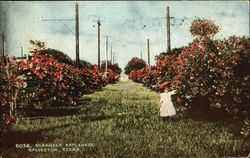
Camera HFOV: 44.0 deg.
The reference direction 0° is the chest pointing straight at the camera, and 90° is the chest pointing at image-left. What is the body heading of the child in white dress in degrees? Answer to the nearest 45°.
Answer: approximately 0°

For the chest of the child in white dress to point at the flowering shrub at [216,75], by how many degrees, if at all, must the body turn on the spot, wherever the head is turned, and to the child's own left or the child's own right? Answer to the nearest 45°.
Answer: approximately 45° to the child's own left
